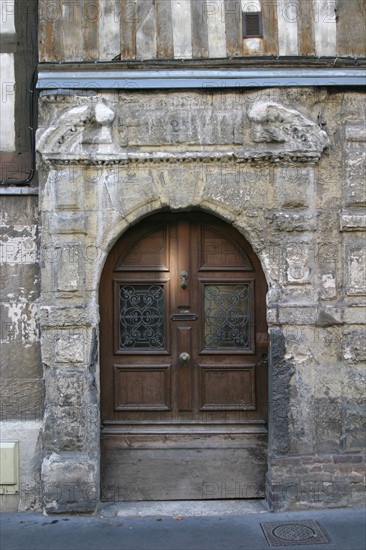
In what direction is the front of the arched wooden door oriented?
toward the camera

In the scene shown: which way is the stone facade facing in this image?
toward the camera
